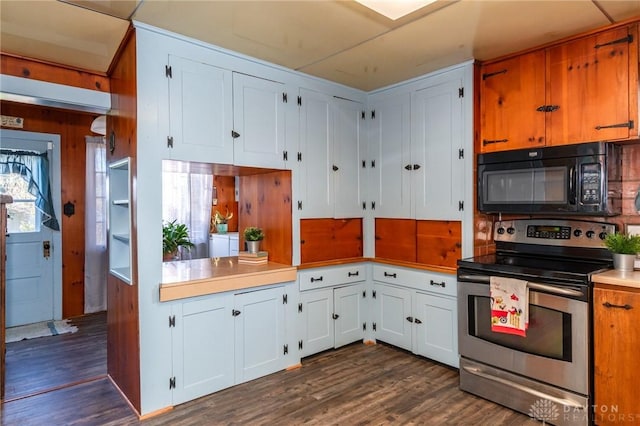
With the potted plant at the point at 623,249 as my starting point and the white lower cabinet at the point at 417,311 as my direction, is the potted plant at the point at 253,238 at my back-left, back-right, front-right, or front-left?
front-left

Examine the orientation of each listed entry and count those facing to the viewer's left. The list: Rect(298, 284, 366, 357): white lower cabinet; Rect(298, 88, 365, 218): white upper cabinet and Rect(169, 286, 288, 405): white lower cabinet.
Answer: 0

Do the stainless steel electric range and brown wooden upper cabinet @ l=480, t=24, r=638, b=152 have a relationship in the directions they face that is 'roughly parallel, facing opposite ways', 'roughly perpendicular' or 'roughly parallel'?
roughly parallel

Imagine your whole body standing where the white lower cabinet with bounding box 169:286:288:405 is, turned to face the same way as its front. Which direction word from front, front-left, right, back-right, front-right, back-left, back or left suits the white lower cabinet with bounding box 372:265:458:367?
front-left

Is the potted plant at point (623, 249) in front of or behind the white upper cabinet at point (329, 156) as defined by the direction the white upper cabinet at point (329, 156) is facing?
in front

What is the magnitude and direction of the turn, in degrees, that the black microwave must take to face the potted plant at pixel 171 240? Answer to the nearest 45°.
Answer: approximately 45° to its right

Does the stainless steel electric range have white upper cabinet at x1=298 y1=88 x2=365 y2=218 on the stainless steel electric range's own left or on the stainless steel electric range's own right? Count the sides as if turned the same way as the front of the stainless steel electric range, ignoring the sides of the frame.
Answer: on the stainless steel electric range's own right

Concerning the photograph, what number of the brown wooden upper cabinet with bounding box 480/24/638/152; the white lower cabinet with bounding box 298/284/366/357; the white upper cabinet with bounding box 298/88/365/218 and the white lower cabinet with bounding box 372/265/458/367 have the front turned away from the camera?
0

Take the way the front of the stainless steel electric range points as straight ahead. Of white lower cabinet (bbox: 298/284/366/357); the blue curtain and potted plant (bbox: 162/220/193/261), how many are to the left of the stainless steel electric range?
0

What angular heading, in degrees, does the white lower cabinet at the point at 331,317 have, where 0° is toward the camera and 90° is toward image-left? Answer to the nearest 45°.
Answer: approximately 315°

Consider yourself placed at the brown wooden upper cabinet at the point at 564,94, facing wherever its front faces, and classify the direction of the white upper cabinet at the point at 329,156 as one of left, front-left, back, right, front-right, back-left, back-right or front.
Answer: front-right

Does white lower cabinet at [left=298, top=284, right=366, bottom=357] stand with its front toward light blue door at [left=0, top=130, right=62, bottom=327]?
no

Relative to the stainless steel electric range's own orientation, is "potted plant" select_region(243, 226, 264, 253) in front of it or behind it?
in front

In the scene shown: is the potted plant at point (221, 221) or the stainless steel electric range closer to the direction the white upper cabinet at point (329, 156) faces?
the stainless steel electric range

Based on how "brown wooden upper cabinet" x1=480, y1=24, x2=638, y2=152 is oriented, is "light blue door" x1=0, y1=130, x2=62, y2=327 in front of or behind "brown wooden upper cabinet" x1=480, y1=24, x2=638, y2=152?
in front

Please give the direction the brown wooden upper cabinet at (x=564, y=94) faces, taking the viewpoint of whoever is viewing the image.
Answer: facing the viewer and to the left of the viewer
